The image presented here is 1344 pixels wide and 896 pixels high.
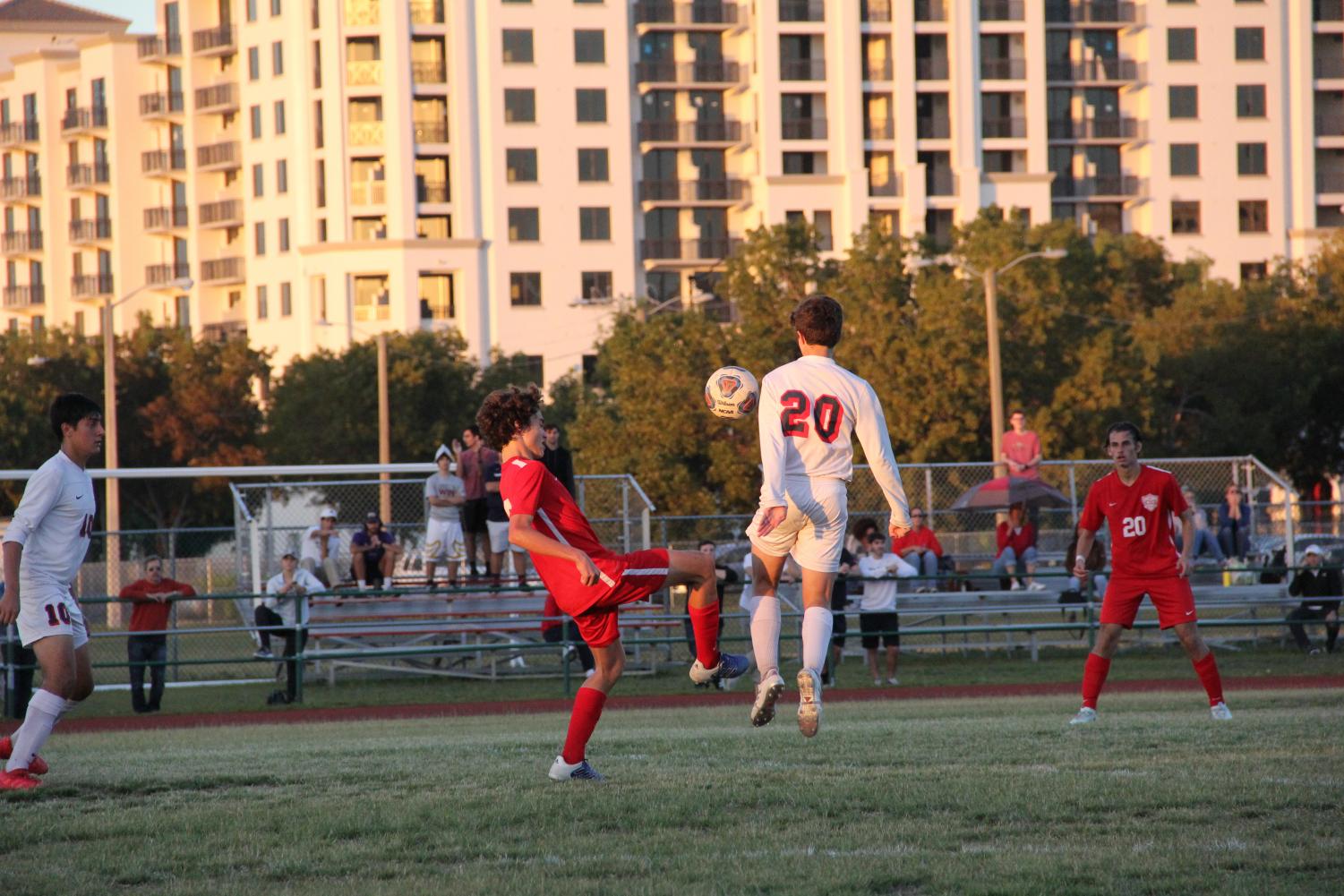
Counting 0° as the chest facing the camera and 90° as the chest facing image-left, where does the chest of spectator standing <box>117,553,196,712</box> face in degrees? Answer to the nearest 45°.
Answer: approximately 0°

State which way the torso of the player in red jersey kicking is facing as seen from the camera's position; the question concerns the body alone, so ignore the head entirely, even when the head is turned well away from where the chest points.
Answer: to the viewer's right

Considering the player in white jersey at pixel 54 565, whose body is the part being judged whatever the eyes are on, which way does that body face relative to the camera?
to the viewer's right

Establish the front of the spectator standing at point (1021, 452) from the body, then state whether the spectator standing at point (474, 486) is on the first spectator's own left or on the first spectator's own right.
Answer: on the first spectator's own right

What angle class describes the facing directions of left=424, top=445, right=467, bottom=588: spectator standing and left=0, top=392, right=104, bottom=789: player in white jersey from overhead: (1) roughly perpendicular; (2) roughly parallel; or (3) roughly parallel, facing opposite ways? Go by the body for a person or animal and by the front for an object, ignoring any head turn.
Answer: roughly perpendicular

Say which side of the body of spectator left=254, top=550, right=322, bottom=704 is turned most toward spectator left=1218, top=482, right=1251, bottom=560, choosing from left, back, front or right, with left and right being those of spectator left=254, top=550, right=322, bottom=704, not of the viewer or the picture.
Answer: left

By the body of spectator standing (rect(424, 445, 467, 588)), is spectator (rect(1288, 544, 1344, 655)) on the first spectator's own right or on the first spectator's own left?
on the first spectator's own left

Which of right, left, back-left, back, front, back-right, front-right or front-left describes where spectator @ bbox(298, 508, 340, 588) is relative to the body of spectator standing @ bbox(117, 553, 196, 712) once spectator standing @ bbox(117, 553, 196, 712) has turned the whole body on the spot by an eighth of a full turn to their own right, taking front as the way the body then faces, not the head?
back

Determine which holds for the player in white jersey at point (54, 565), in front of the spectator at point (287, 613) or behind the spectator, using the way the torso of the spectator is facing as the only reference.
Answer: in front
